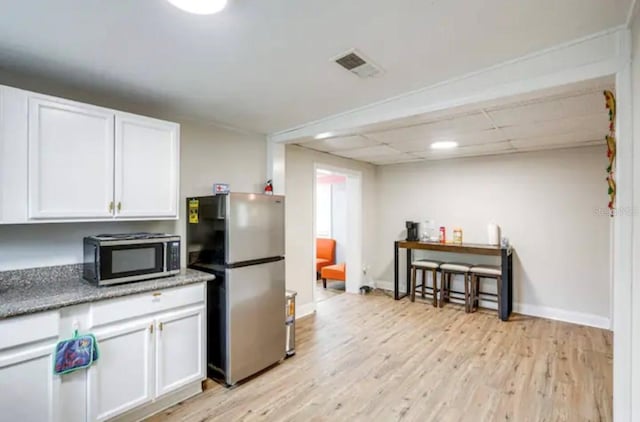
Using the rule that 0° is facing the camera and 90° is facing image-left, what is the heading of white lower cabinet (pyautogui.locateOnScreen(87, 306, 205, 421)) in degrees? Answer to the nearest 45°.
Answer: approximately 315°

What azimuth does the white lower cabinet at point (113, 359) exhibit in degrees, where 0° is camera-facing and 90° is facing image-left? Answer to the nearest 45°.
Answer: approximately 315°

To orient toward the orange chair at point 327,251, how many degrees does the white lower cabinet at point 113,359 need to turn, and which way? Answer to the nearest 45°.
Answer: approximately 90° to its left

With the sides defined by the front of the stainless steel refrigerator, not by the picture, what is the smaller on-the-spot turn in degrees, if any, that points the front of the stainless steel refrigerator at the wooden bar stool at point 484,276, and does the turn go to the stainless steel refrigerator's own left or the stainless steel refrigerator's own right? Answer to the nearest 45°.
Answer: approximately 45° to the stainless steel refrigerator's own left
